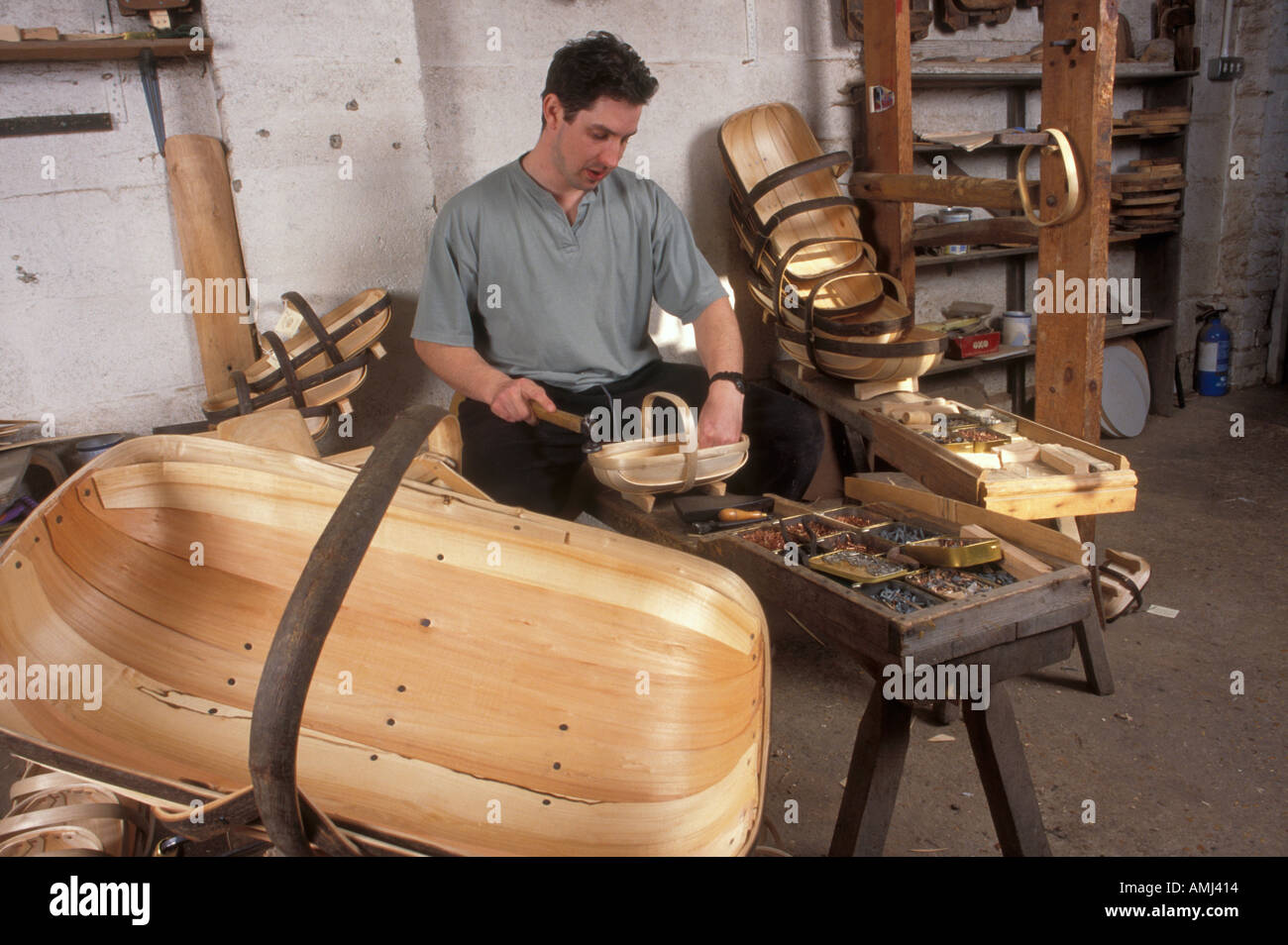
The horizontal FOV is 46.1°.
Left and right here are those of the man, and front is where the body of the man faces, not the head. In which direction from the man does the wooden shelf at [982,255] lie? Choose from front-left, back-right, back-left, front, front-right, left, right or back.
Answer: left

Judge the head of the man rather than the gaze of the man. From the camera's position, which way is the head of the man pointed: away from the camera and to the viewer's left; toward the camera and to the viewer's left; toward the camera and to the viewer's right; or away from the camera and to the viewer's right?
toward the camera and to the viewer's right

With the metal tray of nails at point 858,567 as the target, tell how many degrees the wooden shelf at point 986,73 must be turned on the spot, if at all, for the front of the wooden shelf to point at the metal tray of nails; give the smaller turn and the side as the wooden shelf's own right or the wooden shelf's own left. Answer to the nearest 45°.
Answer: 0° — it already faces it

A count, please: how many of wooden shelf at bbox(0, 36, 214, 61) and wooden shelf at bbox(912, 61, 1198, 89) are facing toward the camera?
2

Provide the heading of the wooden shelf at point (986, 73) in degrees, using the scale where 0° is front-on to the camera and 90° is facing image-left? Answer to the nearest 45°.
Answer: approximately 0°

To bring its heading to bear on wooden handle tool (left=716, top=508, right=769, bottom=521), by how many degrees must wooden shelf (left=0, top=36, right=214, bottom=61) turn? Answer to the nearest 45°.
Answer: approximately 45° to its left

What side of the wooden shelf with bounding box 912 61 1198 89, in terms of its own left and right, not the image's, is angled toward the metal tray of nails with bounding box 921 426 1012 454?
front

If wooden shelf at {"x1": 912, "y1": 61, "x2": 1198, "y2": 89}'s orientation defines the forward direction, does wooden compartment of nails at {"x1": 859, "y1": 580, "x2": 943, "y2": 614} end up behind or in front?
in front

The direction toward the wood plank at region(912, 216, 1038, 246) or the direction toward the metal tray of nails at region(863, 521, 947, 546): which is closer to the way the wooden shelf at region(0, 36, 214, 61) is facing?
the metal tray of nails

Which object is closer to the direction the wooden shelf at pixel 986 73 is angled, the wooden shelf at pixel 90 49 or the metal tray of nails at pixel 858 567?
the metal tray of nails

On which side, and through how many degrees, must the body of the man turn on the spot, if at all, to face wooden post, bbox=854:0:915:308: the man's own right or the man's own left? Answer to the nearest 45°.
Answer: approximately 90° to the man's own left

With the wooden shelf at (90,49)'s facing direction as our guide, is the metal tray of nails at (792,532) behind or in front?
in front

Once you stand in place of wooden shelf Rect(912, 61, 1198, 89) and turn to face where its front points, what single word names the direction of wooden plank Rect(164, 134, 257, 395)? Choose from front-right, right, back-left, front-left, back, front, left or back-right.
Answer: front-right

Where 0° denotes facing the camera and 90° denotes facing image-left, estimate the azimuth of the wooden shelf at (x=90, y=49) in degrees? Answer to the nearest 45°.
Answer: approximately 0°

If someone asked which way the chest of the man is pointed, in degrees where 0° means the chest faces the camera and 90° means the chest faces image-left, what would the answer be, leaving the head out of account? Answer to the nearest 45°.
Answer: approximately 315°

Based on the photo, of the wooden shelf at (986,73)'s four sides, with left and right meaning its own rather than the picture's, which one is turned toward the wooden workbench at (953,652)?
front
